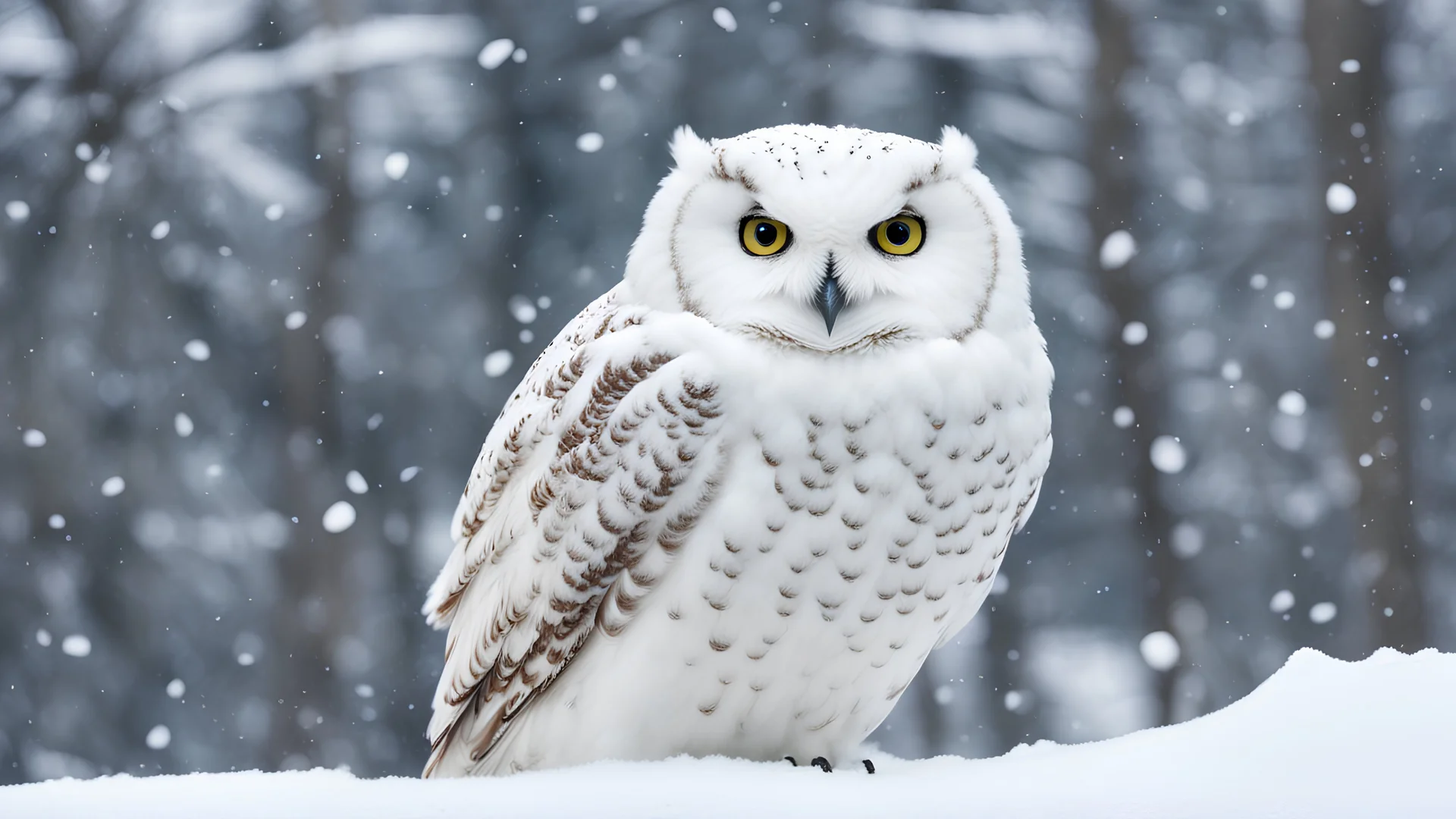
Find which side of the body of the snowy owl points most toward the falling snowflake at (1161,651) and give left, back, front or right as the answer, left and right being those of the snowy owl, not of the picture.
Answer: left

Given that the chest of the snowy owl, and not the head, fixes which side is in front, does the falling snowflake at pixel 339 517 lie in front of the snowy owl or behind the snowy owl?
behind

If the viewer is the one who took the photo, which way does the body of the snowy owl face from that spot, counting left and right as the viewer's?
facing the viewer and to the right of the viewer

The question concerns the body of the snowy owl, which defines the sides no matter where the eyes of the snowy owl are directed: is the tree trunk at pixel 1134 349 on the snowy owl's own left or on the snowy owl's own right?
on the snowy owl's own left

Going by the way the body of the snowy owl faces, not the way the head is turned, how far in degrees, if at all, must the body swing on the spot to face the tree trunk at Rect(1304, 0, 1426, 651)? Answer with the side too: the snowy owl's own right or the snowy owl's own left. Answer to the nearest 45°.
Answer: approximately 90° to the snowy owl's own left
